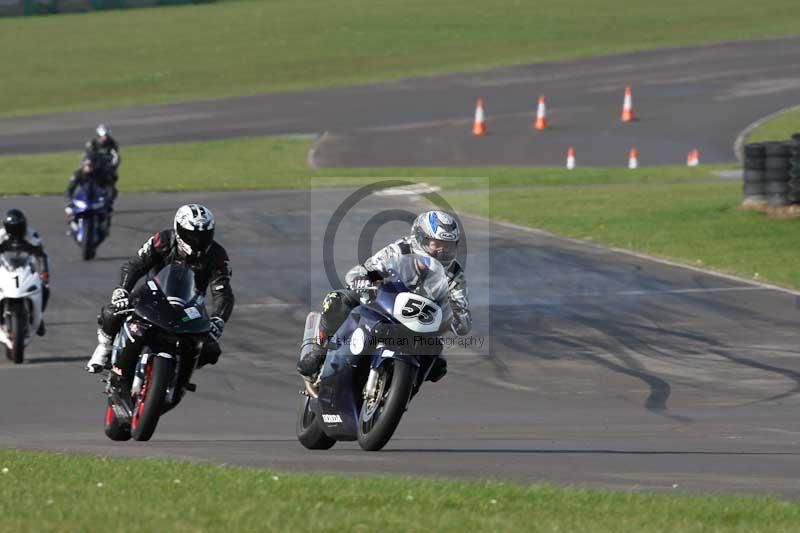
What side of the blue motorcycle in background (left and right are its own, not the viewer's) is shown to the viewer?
front

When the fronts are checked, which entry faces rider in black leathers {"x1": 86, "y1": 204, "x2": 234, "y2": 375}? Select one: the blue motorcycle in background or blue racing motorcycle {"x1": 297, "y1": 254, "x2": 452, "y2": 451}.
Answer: the blue motorcycle in background

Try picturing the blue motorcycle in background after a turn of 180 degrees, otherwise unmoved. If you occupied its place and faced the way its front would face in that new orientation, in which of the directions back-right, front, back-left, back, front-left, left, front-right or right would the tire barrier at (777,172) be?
right

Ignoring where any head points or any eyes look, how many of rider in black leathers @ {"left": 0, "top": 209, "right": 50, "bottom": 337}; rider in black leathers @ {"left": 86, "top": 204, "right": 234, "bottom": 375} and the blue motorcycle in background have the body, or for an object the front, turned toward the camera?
3

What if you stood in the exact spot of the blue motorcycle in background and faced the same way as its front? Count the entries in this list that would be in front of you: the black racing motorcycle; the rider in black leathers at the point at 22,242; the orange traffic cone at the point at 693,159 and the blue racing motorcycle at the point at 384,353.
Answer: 3

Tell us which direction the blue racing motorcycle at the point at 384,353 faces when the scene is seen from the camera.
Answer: facing the viewer and to the right of the viewer

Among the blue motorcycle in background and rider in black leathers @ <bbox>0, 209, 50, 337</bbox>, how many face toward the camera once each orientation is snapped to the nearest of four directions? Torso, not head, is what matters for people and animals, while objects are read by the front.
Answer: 2

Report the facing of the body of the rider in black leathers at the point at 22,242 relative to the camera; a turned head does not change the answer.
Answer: toward the camera

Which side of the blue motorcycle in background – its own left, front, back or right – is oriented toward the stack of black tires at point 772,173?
left

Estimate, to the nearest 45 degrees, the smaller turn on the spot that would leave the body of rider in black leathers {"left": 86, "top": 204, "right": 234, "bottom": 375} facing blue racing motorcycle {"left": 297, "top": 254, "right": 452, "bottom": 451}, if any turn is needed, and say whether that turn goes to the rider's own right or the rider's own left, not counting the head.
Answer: approximately 45° to the rider's own left

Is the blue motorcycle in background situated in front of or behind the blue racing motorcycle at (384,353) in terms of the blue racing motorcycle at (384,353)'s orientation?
behind

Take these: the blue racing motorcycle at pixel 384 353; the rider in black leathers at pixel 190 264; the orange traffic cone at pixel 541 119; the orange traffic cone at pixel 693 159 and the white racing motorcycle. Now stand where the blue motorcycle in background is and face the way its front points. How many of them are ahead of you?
3

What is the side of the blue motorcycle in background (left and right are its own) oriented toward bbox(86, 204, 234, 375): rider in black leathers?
front

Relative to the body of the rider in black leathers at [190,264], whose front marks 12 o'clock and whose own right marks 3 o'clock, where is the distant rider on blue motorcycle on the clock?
The distant rider on blue motorcycle is roughly at 6 o'clock from the rider in black leathers.
